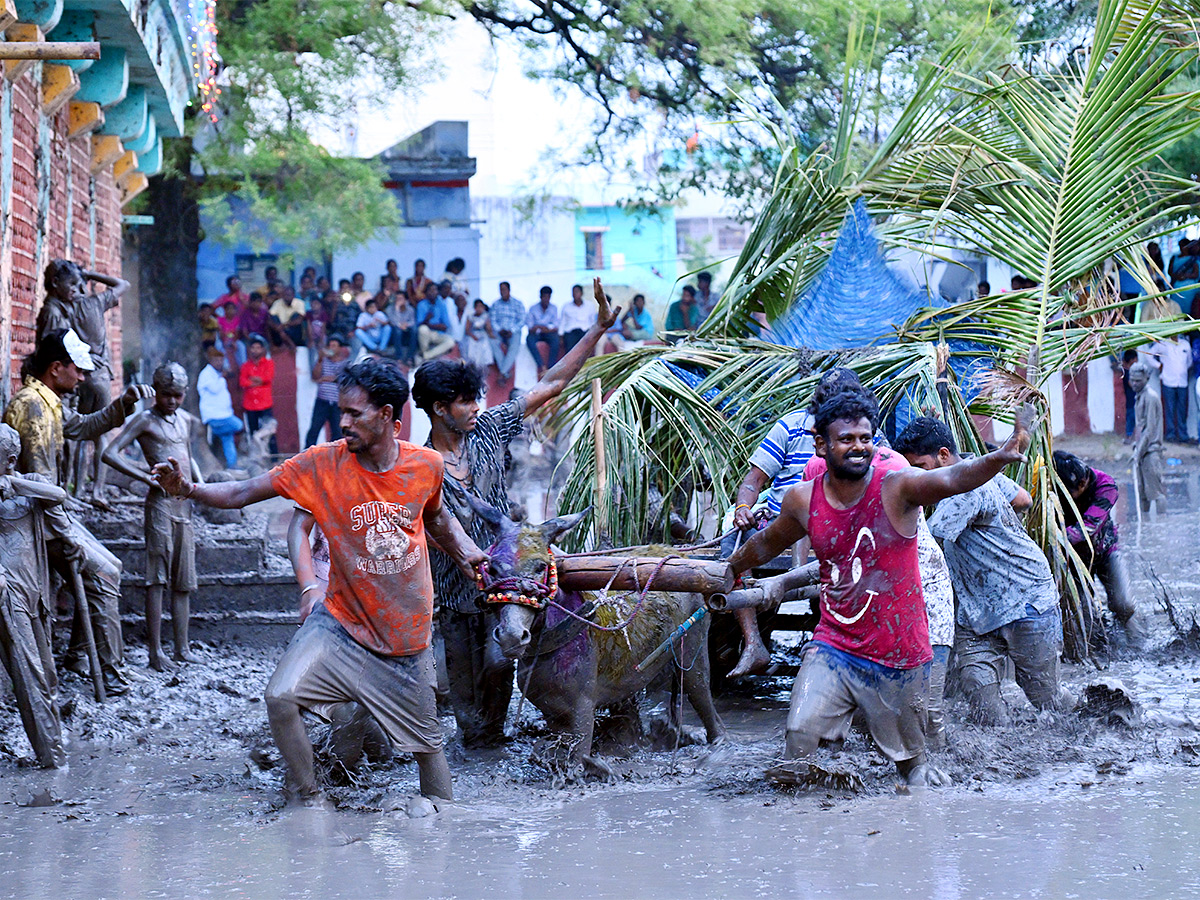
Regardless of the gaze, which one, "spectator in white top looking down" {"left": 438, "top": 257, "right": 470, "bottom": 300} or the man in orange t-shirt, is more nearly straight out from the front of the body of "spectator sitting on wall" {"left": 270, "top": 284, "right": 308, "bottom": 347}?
the man in orange t-shirt

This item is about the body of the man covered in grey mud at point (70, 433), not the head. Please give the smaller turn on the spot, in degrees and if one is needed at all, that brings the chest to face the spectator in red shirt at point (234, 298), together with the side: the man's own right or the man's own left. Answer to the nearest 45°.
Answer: approximately 90° to the man's own left

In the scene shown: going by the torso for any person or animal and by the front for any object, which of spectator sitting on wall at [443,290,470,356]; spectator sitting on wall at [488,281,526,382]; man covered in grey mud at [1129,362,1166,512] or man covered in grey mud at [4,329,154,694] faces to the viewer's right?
man covered in grey mud at [4,329,154,694]

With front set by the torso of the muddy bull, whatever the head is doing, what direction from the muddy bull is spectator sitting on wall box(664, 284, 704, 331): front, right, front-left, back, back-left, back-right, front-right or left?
back-right
